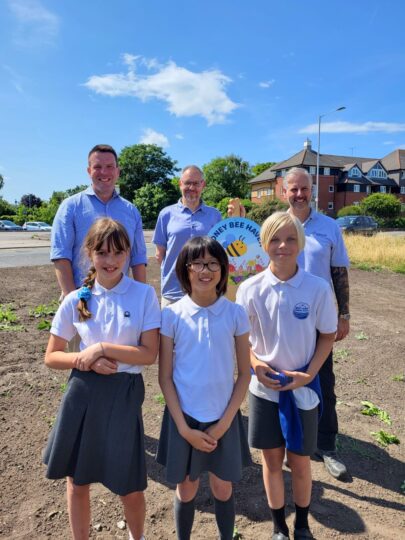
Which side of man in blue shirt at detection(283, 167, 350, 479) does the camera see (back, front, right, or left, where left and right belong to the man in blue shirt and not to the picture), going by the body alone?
front

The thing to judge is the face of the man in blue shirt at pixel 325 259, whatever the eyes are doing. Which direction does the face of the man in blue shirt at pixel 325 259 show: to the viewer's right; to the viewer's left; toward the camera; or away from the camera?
toward the camera

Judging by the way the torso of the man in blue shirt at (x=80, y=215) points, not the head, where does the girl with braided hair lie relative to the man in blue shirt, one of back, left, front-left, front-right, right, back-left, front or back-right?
front

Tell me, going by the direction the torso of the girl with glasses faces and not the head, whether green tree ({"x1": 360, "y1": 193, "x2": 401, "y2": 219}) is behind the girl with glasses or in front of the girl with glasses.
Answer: behind

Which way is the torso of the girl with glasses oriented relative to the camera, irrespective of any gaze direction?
toward the camera

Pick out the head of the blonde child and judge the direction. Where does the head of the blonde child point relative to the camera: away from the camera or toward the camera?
toward the camera

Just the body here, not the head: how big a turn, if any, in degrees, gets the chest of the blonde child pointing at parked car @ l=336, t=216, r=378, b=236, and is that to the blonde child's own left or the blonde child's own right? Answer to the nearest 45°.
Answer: approximately 180°

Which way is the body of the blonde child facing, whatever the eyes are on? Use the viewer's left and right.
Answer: facing the viewer

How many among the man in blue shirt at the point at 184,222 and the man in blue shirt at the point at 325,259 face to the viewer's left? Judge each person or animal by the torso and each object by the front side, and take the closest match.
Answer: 0

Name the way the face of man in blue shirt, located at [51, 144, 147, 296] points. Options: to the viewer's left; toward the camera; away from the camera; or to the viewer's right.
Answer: toward the camera
